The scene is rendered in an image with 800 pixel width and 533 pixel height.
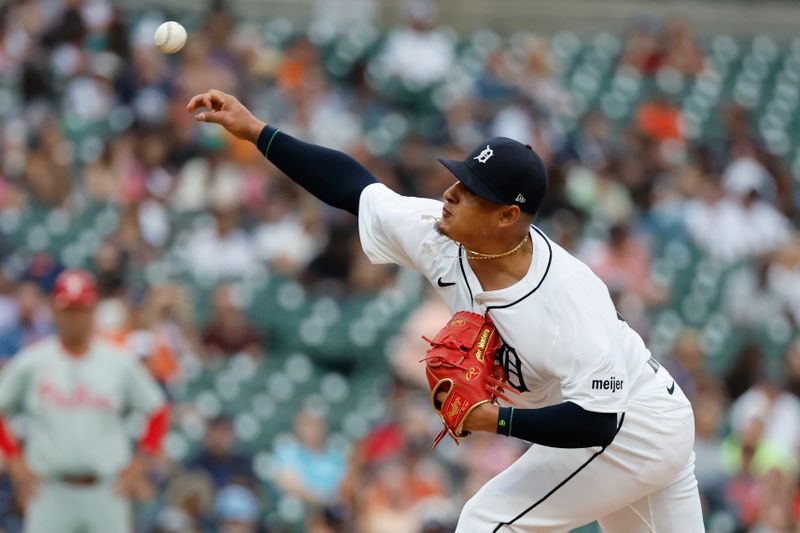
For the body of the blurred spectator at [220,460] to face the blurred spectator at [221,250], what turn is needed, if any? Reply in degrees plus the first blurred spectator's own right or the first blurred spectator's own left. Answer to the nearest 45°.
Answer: approximately 180°

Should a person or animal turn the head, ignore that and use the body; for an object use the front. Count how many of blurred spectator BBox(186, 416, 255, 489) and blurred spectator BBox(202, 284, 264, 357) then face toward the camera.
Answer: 2

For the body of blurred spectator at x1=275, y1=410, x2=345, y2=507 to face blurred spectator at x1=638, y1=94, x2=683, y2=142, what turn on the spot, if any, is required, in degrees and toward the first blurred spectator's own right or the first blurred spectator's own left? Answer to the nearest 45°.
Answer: approximately 135° to the first blurred spectator's own left

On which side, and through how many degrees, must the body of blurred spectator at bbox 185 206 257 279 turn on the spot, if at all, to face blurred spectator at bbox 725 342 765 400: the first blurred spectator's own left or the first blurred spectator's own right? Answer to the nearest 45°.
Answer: approximately 45° to the first blurred spectator's own left

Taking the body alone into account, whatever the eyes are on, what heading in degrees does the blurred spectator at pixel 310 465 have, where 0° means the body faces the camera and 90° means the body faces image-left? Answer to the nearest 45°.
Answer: approximately 0°

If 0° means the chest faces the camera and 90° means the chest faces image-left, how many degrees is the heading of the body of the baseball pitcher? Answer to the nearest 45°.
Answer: approximately 45°
